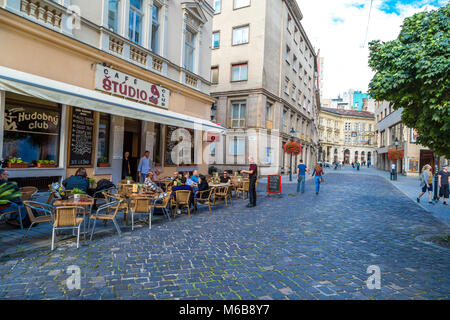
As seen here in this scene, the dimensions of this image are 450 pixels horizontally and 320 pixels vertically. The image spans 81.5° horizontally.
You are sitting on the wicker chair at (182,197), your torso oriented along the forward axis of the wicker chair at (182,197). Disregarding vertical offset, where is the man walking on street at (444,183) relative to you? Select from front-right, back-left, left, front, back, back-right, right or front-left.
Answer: right

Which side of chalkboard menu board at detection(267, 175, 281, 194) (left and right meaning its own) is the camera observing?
front

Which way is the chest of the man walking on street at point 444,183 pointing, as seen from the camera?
toward the camera

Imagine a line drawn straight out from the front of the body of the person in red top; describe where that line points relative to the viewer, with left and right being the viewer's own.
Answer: facing to the left of the viewer

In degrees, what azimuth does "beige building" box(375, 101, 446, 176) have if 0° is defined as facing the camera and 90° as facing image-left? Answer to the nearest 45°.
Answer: approximately 45°

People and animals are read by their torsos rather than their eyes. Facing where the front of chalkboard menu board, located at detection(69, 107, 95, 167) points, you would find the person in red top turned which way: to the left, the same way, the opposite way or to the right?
the opposite way

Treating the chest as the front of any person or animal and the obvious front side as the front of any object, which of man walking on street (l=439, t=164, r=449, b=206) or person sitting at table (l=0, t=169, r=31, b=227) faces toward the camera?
the man walking on street

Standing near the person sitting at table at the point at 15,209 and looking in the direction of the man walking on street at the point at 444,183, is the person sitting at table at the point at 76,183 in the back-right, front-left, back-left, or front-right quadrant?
front-left

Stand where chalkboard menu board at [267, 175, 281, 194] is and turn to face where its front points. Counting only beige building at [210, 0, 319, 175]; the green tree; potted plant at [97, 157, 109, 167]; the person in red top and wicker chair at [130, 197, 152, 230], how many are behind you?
1

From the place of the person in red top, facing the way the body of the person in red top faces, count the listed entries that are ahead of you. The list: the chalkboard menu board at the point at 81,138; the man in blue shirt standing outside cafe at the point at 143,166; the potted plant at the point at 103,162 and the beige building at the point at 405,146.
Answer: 3

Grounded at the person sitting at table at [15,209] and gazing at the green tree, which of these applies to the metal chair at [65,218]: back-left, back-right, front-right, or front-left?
front-right

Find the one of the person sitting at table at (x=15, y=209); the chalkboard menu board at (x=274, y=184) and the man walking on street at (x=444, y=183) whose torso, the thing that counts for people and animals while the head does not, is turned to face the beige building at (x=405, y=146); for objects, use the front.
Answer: the person sitting at table

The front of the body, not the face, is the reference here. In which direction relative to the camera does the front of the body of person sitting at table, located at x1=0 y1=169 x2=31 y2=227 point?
to the viewer's right

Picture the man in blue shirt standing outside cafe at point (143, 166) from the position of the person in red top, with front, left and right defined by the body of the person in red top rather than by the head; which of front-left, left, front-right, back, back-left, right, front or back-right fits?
front

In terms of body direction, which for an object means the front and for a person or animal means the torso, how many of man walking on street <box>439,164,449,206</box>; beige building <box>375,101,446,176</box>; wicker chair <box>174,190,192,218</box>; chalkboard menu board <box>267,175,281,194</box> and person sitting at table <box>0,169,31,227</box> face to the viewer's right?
1

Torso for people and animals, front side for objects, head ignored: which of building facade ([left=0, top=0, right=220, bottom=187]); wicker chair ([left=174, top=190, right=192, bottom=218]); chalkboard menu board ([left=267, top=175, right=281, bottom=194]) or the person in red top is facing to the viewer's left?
the person in red top

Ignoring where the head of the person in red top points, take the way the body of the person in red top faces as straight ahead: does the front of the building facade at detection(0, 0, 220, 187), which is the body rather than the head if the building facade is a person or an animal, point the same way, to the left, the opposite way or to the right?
the opposite way

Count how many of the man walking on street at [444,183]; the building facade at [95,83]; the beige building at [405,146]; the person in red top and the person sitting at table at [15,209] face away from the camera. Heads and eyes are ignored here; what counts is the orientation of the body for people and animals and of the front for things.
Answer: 0

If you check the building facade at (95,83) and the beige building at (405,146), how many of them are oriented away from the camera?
0

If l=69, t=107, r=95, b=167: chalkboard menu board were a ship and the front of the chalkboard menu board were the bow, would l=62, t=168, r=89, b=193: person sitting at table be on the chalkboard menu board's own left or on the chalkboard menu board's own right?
on the chalkboard menu board's own right
